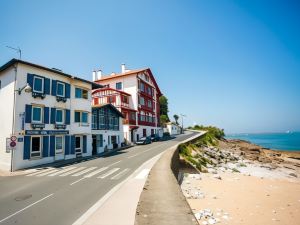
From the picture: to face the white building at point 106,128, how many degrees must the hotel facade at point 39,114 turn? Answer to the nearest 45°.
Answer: approximately 90° to its left

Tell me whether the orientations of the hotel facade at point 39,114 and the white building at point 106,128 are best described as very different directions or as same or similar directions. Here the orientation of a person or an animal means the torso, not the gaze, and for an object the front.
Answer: same or similar directions

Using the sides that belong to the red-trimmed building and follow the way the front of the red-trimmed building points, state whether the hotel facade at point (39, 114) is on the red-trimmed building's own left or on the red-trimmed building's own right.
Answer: on the red-trimmed building's own right

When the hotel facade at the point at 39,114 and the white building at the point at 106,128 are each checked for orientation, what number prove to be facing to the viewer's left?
0

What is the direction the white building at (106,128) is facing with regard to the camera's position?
facing the viewer and to the right of the viewer

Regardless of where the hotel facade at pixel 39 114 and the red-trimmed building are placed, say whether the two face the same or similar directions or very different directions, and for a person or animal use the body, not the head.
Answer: same or similar directions

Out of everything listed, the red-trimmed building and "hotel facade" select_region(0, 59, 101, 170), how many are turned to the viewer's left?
0

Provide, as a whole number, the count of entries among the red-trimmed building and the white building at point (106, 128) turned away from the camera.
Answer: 0

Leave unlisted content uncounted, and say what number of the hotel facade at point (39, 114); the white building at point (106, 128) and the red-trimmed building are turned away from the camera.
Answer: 0

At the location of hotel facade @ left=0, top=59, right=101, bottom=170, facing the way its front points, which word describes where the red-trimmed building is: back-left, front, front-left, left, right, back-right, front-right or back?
left

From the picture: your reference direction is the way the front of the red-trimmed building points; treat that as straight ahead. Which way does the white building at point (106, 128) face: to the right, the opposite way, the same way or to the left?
the same way
